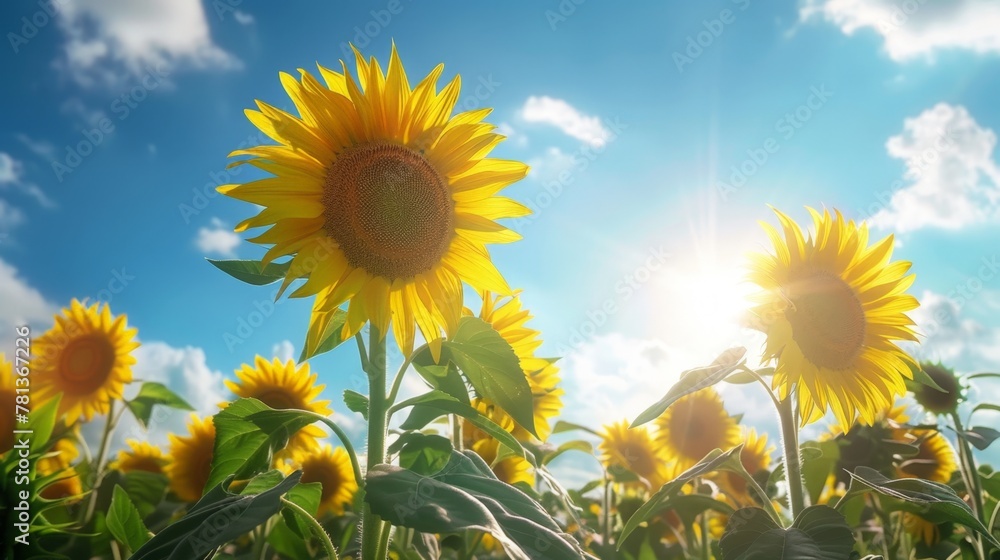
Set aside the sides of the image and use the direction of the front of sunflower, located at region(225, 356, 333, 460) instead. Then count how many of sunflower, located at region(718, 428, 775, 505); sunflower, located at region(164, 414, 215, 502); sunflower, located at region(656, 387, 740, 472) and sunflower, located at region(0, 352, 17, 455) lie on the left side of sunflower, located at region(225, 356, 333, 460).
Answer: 2

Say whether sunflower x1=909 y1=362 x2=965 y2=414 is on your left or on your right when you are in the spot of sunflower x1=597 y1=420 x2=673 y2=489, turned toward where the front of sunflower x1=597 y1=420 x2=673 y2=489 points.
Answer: on your left

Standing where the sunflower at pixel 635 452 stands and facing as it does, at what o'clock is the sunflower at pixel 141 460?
the sunflower at pixel 141 460 is roughly at 2 o'clock from the sunflower at pixel 635 452.

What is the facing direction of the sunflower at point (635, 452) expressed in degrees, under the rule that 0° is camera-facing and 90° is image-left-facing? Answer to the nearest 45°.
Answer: approximately 0°

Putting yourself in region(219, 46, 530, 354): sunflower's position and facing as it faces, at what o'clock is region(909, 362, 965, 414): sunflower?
region(909, 362, 965, 414): sunflower is roughly at 8 o'clock from region(219, 46, 530, 354): sunflower.

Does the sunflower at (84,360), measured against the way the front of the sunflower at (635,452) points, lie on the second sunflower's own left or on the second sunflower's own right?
on the second sunflower's own right
